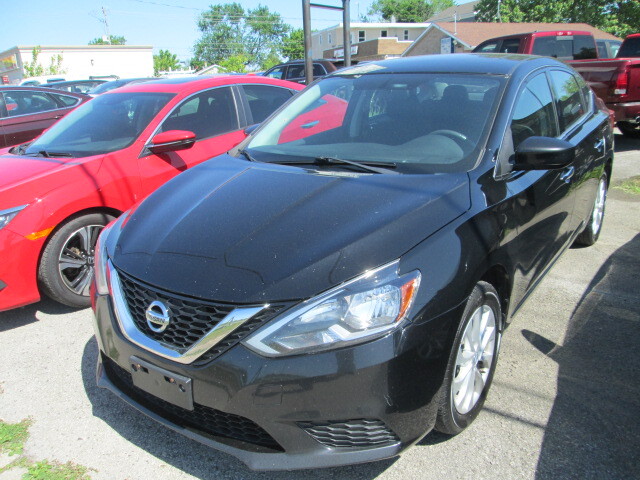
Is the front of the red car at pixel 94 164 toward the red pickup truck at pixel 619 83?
no

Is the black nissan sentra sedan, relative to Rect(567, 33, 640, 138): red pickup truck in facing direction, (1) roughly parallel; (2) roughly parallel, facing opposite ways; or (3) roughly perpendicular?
roughly perpendicular

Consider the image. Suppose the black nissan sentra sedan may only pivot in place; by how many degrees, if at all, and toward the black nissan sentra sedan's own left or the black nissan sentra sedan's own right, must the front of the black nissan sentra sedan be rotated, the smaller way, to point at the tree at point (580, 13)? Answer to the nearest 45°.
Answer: approximately 135° to the black nissan sentra sedan's own right

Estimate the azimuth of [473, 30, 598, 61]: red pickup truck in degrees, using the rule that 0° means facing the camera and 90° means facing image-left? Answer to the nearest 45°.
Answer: approximately 135°

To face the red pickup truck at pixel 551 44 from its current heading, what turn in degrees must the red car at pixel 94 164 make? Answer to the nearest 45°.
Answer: approximately 180°

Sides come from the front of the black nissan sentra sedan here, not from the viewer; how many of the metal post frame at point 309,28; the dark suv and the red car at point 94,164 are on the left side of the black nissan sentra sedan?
0

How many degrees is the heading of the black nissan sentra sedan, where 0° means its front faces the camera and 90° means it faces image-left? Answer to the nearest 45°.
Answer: approximately 45°

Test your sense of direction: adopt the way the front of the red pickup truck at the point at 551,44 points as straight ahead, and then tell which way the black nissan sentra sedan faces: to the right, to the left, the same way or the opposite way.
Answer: to the left

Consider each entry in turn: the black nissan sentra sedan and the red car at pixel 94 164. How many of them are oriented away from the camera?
0

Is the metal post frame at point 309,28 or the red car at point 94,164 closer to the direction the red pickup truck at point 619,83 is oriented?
the metal post frame

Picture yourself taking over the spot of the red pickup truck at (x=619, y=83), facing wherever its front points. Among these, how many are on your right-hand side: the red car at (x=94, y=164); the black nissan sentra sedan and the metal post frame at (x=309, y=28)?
0

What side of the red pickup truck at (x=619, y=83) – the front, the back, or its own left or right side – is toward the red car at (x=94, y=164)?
left

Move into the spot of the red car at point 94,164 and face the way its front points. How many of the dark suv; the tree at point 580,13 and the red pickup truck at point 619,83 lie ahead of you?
0

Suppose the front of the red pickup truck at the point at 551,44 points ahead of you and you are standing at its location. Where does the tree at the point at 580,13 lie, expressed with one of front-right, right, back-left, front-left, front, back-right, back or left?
front-right

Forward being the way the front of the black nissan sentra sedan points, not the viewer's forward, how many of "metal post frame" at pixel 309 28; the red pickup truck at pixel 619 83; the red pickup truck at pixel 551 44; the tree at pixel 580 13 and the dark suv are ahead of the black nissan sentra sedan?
0

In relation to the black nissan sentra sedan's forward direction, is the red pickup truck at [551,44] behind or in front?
behind

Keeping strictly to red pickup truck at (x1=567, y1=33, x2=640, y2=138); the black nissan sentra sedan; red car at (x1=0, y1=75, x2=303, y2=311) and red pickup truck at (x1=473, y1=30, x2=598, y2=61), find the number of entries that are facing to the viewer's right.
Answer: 0

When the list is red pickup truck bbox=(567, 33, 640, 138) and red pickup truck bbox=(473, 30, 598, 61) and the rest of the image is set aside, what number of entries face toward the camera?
0

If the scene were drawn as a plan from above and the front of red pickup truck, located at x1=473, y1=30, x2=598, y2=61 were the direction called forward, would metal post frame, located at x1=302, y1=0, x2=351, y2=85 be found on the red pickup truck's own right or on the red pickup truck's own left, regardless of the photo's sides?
on the red pickup truck's own left
